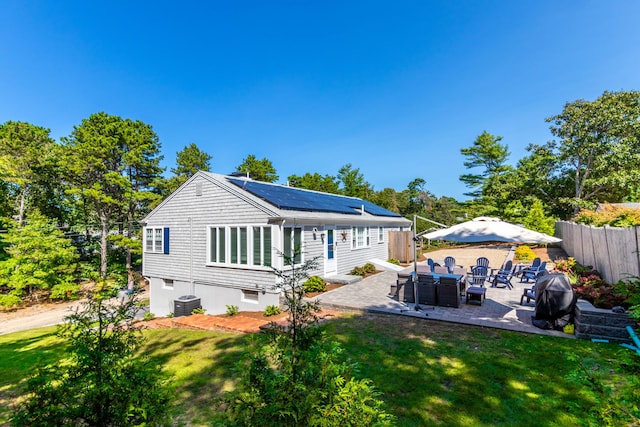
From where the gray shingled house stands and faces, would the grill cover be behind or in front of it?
in front

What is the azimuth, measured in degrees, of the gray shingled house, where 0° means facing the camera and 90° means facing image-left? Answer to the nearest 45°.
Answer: approximately 315°

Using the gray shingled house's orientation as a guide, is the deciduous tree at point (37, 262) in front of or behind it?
behind

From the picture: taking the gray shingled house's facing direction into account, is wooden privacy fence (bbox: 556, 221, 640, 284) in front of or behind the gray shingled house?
in front

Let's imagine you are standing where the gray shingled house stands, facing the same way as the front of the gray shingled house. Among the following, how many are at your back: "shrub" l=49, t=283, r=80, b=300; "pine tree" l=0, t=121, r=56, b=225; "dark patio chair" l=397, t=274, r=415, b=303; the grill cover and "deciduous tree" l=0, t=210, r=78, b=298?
3

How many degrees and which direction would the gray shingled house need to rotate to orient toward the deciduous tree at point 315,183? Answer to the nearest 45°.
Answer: approximately 135° to its left

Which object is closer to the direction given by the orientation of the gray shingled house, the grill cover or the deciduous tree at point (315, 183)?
the grill cover

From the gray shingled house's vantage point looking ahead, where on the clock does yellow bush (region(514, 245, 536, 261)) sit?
The yellow bush is roughly at 10 o'clock from the gray shingled house.

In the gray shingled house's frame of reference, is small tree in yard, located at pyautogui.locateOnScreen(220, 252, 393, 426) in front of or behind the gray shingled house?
in front

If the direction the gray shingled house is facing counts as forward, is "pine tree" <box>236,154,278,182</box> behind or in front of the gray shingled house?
behind
